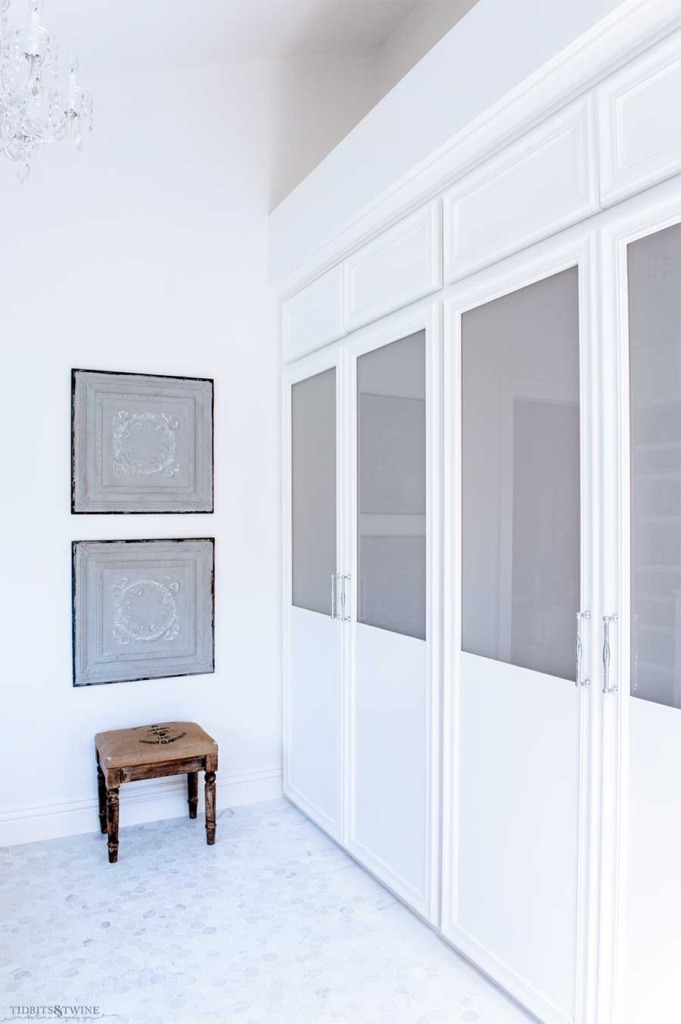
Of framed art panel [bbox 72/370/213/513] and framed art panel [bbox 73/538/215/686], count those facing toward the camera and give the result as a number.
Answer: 2

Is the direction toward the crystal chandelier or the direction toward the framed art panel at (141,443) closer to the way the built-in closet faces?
the crystal chandelier

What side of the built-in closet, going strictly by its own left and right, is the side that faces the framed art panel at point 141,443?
right

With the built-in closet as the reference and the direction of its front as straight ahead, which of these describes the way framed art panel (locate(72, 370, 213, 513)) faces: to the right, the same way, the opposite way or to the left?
to the left

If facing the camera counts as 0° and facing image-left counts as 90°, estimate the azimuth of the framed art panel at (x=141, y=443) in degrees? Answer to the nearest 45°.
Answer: approximately 0°

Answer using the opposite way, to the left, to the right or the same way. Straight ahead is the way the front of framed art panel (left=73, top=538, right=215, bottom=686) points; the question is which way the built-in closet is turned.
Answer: to the right

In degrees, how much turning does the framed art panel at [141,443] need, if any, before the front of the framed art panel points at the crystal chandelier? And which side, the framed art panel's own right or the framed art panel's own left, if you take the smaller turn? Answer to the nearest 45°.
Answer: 0° — it already faces it

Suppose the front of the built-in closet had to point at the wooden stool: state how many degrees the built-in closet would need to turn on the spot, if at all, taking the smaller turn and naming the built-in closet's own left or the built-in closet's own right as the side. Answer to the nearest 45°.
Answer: approximately 90° to the built-in closet's own right
